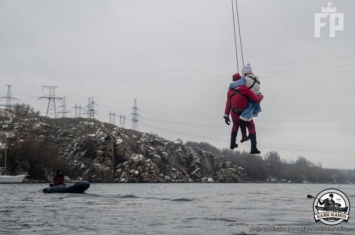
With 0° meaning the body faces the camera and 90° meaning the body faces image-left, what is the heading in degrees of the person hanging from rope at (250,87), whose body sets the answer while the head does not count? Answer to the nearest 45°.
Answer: approximately 135°
